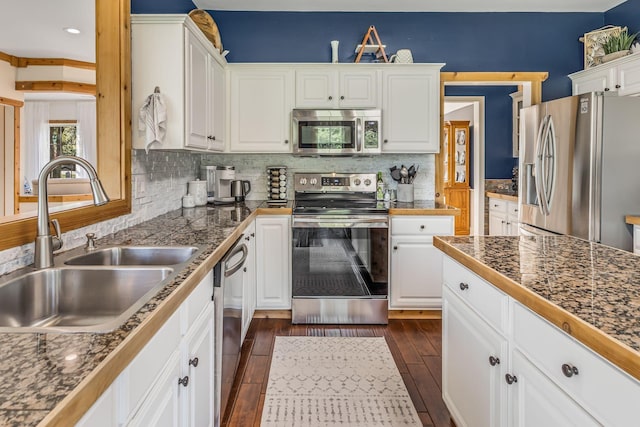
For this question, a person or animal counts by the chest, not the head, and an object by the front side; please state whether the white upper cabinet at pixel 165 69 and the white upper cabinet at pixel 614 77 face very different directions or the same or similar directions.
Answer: very different directions

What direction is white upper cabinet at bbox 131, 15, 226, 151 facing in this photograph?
to the viewer's right

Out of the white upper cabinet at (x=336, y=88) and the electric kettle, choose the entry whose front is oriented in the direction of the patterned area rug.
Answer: the white upper cabinet

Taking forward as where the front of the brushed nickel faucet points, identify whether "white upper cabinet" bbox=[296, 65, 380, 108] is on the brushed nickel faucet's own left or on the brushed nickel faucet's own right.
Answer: on the brushed nickel faucet's own left

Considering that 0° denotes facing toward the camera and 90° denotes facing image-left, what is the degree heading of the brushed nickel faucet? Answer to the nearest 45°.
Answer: approximately 315°

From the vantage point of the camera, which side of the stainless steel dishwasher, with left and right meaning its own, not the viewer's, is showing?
right

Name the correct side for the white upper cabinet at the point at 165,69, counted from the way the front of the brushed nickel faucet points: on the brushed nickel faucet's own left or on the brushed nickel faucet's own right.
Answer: on the brushed nickel faucet's own left

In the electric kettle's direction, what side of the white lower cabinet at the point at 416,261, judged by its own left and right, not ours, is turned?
right

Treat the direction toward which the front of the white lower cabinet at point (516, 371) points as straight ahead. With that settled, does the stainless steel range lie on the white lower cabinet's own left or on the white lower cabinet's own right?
on the white lower cabinet's own right

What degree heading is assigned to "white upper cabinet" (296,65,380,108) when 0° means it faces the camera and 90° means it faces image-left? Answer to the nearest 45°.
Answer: approximately 0°
